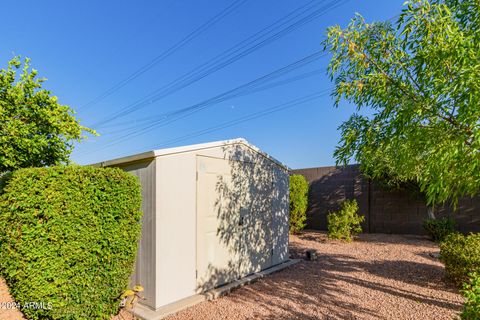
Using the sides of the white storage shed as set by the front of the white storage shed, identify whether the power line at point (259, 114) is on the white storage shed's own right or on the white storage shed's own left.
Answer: on the white storage shed's own left

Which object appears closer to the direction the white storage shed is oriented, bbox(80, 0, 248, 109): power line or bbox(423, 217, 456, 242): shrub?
the shrub

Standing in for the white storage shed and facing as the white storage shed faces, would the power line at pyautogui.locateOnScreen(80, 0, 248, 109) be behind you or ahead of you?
behind

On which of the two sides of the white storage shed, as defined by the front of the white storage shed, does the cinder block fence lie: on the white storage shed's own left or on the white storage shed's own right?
on the white storage shed's own left

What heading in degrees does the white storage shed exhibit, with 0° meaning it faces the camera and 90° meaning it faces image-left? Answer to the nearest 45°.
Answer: approximately 315°
